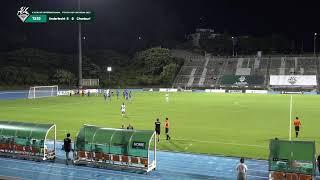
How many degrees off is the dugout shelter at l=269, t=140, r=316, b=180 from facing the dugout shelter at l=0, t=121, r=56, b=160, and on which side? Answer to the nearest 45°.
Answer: approximately 90° to its left

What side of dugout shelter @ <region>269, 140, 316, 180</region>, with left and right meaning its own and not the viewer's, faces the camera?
back

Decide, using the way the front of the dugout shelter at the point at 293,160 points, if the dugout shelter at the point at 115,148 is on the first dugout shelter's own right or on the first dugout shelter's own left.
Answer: on the first dugout shelter's own left
